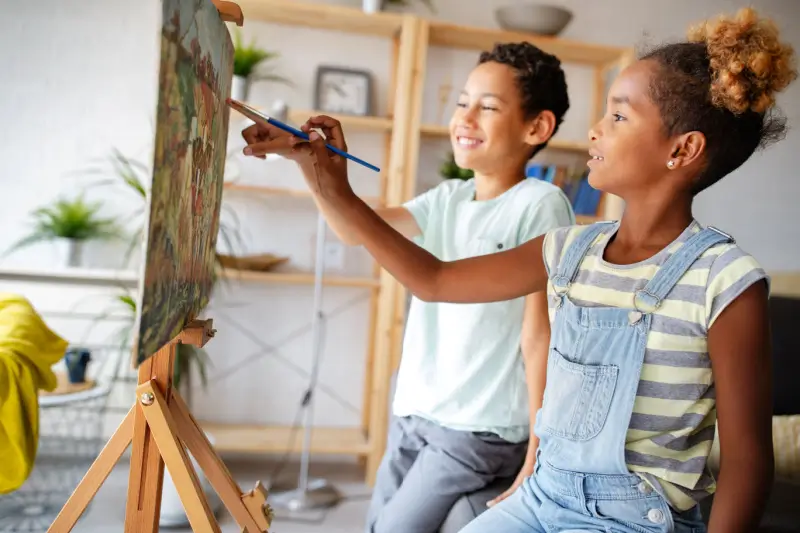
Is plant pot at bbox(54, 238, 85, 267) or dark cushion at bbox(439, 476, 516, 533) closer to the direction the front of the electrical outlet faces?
the dark cushion

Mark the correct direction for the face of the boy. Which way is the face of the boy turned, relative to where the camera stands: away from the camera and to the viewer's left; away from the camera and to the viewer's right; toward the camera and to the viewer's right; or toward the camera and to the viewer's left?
toward the camera and to the viewer's left

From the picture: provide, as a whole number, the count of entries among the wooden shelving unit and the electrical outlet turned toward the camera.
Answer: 2

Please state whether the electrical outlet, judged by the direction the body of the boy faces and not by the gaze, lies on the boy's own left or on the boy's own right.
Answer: on the boy's own right

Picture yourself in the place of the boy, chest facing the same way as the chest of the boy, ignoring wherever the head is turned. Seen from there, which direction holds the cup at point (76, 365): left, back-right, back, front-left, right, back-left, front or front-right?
right

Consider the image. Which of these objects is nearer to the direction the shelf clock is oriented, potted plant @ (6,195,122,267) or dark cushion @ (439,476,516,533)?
the dark cushion

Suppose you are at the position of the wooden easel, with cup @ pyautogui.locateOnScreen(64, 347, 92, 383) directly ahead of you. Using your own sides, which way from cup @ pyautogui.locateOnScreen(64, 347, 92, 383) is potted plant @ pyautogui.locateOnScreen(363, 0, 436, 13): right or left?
right

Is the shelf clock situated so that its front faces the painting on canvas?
yes

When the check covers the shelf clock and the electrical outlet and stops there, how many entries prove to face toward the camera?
2

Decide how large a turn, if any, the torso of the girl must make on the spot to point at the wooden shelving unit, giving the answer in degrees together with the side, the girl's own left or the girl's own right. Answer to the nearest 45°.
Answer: approximately 90° to the girl's own right

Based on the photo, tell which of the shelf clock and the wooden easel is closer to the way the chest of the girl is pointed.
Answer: the wooden easel

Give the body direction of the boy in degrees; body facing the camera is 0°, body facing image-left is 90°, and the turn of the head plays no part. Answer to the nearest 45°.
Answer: approximately 45°

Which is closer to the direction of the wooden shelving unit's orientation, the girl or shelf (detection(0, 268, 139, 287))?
the girl
